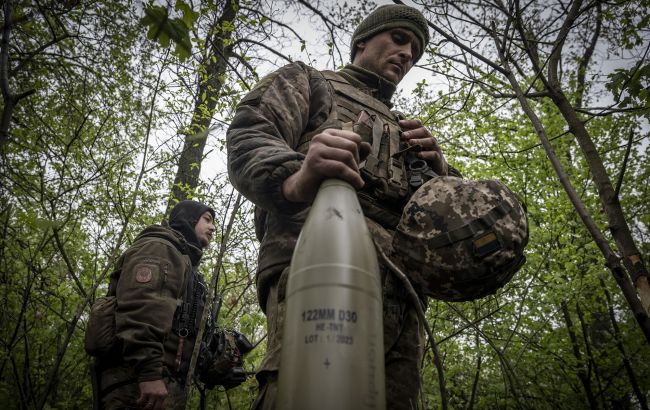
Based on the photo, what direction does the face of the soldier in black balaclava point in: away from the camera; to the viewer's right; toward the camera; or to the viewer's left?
to the viewer's right

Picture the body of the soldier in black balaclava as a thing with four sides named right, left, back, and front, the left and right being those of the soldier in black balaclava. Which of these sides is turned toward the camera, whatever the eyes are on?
right

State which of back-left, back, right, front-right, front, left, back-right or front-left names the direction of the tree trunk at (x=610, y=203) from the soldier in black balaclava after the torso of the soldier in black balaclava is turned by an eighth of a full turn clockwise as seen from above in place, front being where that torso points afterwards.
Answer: front

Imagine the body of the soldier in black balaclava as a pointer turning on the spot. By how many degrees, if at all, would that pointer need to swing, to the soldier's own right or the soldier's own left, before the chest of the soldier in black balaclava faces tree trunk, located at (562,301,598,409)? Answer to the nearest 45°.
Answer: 0° — they already face it
